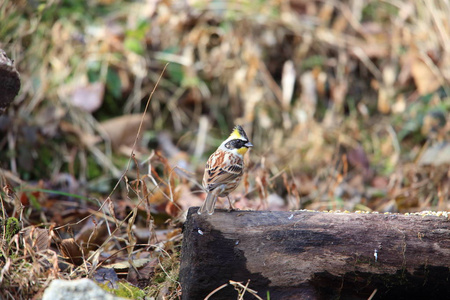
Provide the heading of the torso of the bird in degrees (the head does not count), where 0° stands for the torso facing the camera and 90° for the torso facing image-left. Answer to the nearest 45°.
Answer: approximately 225°

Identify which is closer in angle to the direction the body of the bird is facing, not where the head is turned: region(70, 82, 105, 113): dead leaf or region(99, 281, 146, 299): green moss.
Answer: the dead leaf

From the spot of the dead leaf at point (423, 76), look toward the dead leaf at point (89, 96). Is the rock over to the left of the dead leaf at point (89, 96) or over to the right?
left

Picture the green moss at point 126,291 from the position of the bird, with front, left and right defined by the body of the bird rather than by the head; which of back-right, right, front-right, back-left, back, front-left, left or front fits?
back

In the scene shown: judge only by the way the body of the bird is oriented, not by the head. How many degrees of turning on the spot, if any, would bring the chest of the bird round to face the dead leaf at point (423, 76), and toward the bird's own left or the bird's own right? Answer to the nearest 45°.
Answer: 0° — it already faces it

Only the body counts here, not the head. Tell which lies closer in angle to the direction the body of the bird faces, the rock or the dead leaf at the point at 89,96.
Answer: the dead leaf

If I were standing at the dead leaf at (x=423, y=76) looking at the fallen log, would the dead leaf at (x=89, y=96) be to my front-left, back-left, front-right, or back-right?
front-right

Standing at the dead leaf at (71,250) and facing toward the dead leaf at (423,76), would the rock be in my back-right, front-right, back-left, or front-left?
back-right
